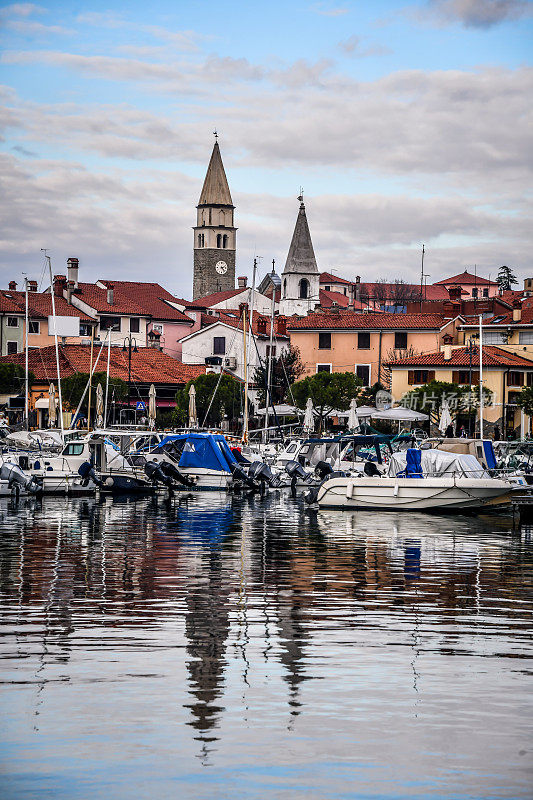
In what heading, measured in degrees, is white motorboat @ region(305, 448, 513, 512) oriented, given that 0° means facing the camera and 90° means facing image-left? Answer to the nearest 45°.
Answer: approximately 270°
